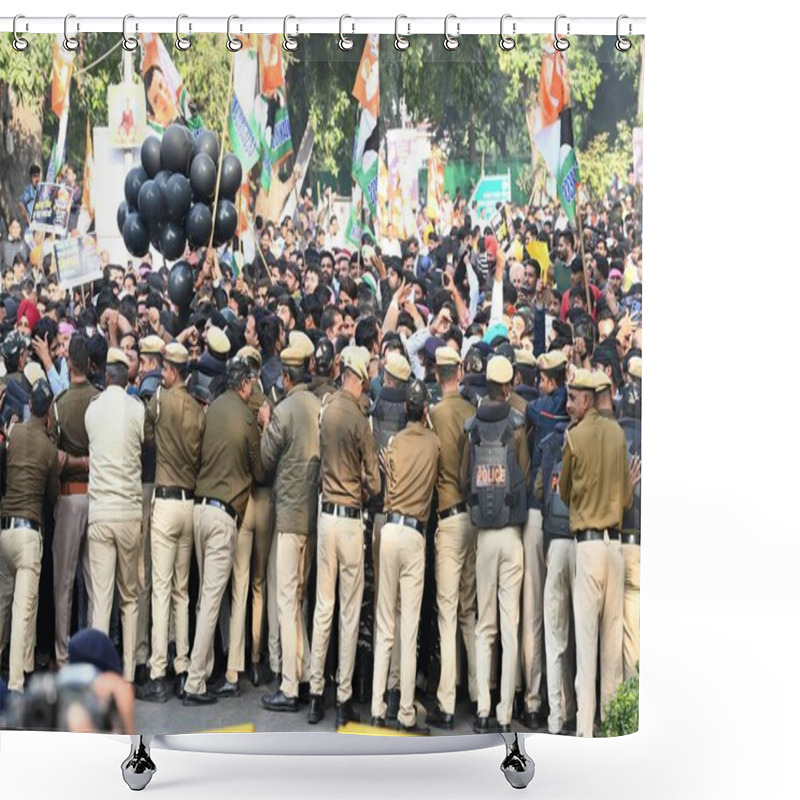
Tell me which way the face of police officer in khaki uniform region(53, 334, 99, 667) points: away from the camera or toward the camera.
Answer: away from the camera

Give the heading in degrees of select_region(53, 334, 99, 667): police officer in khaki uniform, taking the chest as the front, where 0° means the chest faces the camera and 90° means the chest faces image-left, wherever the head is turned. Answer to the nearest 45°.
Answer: approximately 180°

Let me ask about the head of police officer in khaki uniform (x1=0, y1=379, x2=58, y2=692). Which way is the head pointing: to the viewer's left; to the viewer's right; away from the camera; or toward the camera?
away from the camera
